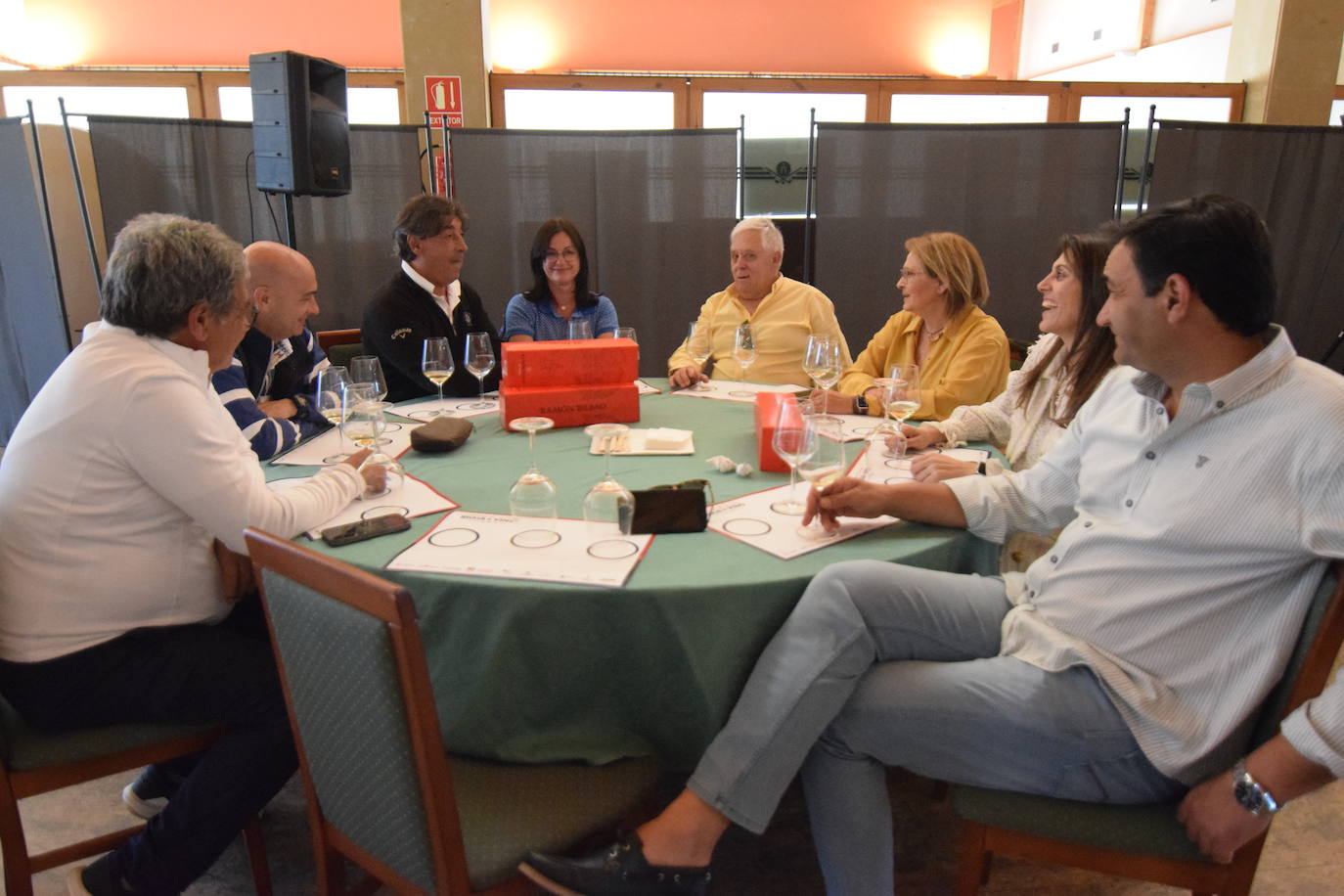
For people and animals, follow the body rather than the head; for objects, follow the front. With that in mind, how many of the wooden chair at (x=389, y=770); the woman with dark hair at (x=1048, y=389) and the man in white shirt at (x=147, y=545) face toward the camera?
0

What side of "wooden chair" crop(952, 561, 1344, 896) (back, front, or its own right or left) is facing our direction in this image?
left

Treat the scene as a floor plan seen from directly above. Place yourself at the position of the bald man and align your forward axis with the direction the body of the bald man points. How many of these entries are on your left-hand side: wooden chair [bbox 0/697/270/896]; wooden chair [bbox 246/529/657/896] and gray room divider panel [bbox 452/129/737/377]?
1

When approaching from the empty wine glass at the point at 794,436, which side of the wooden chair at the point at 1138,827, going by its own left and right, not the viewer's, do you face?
front

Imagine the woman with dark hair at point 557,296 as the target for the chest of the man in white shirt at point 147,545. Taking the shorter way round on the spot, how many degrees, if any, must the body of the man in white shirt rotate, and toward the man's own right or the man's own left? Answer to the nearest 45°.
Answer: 0° — they already face them

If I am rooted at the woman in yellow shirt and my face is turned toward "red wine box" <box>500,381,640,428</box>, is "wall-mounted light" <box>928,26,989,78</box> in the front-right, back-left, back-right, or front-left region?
back-right

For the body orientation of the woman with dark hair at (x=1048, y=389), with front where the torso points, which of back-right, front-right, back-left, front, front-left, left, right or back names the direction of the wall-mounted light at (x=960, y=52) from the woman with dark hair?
right

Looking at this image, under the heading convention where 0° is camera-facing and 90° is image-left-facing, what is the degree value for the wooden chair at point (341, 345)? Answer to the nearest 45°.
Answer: approximately 315°

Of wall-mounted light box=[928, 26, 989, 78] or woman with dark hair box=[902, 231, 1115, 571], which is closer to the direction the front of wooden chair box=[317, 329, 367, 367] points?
the woman with dark hair

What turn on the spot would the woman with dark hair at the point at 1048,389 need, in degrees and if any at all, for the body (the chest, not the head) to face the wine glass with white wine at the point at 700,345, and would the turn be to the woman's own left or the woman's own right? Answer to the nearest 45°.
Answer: approximately 45° to the woman's own right

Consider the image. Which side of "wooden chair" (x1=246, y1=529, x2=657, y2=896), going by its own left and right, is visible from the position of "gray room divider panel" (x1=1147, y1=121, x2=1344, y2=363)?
front

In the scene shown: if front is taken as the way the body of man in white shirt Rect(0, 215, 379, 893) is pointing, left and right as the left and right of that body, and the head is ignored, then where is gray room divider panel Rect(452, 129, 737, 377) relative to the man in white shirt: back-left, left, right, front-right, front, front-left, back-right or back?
front

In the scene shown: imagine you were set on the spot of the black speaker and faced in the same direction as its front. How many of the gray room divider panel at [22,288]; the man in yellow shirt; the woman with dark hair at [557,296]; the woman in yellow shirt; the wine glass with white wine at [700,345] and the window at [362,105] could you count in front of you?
4

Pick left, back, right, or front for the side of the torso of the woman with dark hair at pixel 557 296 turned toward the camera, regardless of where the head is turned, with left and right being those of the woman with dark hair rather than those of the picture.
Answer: front

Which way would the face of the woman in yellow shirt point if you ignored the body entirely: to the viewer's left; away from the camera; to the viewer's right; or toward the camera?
to the viewer's left

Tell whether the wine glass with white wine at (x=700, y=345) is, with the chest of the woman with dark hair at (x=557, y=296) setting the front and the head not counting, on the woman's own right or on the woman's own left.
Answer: on the woman's own left

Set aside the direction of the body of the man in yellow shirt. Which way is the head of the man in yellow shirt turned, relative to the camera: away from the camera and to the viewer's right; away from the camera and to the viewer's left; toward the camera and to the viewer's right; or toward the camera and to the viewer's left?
toward the camera and to the viewer's left

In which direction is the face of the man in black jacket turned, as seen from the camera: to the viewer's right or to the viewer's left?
to the viewer's right

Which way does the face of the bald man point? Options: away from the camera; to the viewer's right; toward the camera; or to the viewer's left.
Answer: to the viewer's right

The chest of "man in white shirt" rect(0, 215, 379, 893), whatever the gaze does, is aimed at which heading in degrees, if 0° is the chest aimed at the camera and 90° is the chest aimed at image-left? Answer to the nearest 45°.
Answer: approximately 225°

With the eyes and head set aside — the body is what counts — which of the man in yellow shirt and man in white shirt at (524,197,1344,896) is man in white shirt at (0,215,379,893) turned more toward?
the man in yellow shirt
